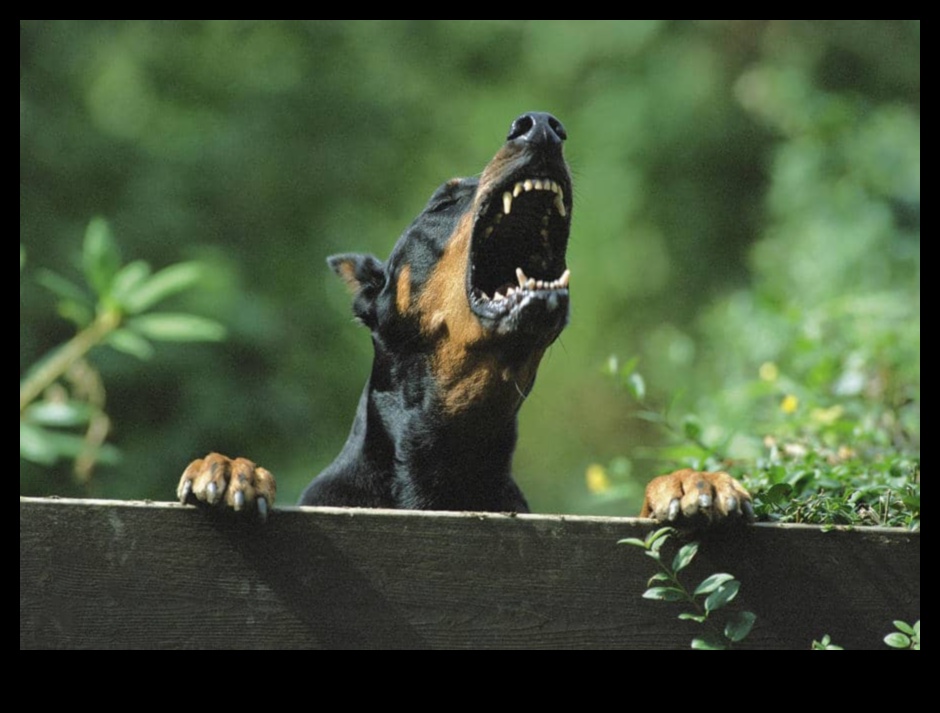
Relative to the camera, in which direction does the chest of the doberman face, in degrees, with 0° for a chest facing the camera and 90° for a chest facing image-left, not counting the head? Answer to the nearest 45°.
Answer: approximately 315°
